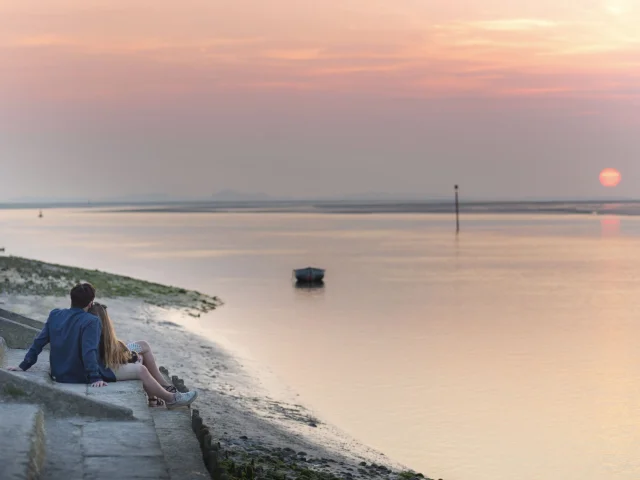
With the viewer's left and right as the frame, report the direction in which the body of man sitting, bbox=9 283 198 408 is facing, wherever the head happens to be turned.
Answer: facing away from the viewer and to the right of the viewer
